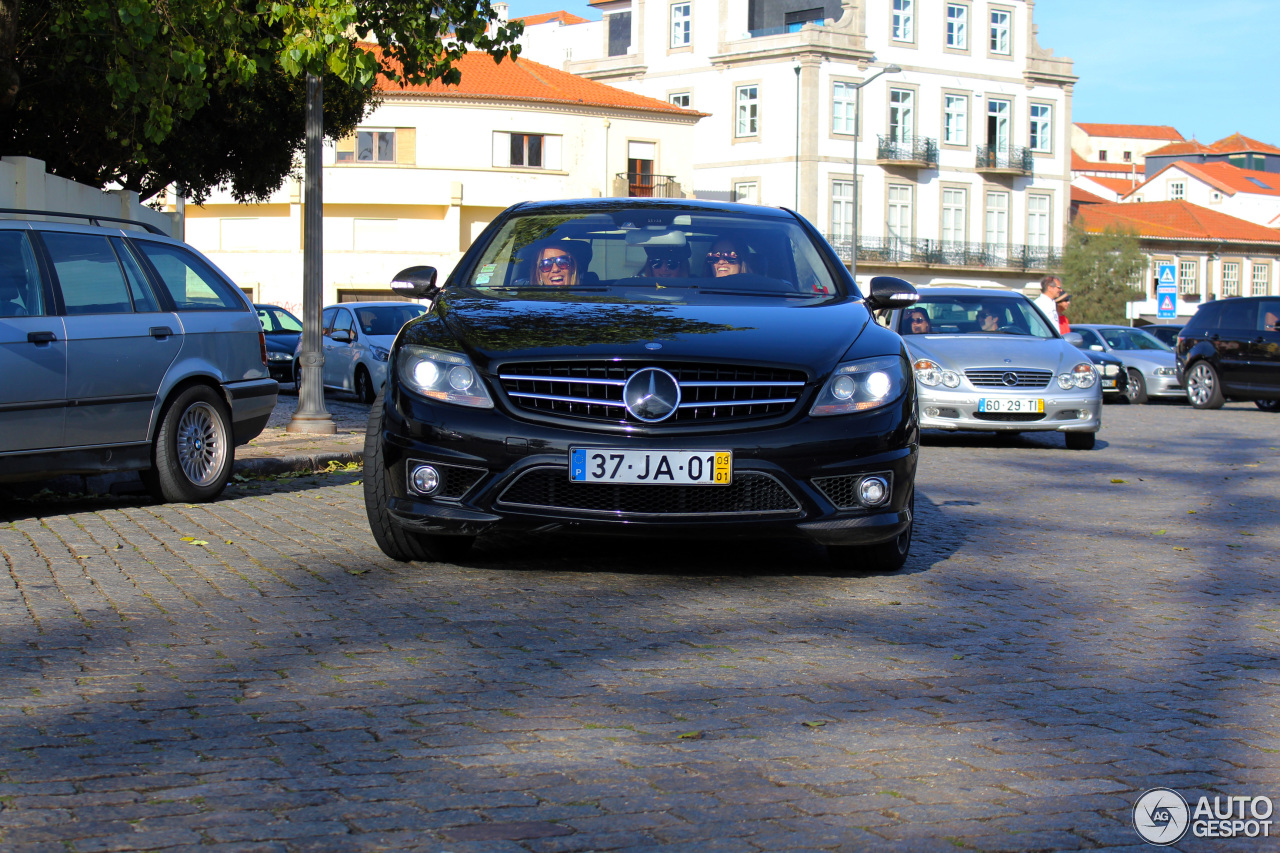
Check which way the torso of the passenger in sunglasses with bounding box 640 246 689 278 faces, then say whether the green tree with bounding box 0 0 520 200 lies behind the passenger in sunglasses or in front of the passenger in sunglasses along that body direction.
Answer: behind

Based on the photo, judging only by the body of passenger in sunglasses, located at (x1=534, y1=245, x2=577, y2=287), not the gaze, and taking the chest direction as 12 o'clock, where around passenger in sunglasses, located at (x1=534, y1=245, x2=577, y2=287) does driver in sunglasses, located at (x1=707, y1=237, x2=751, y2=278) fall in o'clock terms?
driver in sunglasses, located at (x1=707, y1=237, x2=751, y2=278) is roughly at 9 o'clock from passenger in sunglasses, located at (x1=534, y1=245, x2=577, y2=287).

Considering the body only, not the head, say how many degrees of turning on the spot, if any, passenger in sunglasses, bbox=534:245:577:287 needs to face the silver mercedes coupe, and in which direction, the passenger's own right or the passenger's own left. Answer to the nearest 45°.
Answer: approximately 135° to the passenger's own left

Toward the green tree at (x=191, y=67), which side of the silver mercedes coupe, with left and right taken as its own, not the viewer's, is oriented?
right

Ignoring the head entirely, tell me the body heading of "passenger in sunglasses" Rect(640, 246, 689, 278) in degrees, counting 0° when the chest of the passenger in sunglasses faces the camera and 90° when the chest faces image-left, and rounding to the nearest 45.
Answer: approximately 0°

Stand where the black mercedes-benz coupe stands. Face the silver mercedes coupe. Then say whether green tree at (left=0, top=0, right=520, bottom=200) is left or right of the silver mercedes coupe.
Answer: left

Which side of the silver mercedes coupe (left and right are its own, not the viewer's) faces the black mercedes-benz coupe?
front
